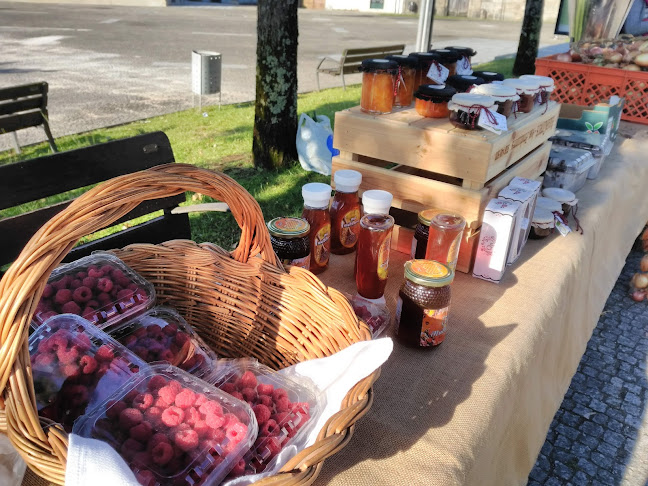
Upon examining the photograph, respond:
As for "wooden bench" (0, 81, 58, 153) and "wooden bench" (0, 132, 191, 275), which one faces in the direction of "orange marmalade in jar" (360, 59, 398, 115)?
"wooden bench" (0, 132, 191, 275)

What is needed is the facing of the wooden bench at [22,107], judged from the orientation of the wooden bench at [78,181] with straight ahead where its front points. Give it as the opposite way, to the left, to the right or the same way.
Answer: the opposite way
